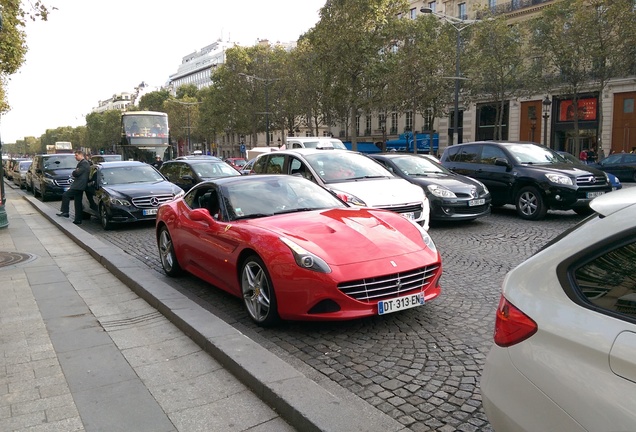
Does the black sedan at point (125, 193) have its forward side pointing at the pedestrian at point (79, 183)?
no

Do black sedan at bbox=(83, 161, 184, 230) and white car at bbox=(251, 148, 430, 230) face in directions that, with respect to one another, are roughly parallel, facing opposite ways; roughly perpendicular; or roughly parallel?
roughly parallel

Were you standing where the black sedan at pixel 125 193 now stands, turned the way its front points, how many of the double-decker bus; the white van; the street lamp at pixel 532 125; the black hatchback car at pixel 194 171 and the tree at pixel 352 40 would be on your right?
0

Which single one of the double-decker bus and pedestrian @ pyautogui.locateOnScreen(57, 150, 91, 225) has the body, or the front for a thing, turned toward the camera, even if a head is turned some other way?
the double-decker bus

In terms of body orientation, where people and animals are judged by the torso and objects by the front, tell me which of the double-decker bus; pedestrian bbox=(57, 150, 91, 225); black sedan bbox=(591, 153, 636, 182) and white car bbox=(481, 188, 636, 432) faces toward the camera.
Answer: the double-decker bus

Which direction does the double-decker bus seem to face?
toward the camera

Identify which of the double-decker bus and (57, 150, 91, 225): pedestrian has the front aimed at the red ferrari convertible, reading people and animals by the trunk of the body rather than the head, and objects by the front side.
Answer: the double-decker bus

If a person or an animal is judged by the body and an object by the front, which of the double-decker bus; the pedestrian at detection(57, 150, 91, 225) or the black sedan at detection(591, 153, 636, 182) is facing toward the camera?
the double-decker bus

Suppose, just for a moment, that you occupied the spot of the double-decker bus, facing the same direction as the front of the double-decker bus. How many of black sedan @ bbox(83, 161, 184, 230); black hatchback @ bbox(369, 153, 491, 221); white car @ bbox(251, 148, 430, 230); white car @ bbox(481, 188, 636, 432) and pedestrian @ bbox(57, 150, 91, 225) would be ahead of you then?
5

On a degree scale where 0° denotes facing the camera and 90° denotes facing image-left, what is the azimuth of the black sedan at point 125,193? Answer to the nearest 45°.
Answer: approximately 315°

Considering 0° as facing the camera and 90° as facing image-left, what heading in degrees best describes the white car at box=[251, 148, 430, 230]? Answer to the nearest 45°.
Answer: approximately 315°

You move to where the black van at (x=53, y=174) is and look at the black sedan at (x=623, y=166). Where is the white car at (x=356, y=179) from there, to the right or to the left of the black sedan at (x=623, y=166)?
right

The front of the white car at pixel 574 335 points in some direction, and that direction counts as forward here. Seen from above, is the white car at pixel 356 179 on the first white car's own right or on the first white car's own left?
on the first white car's own left

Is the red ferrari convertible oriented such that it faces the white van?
no

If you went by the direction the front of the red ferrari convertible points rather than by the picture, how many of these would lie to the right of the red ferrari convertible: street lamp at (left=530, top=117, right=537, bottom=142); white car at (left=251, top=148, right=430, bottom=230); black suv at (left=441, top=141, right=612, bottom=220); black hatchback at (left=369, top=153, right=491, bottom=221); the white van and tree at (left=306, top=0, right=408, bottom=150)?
0
